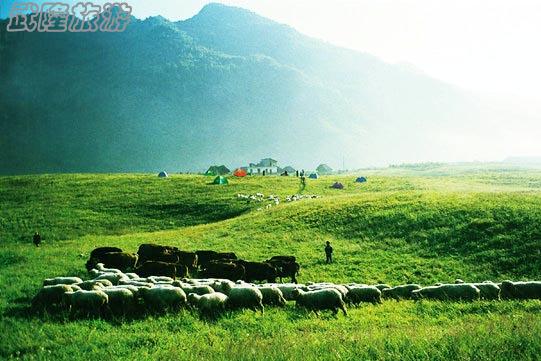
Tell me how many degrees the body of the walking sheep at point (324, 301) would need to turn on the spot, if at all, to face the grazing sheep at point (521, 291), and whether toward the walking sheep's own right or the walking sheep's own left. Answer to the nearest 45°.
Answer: approximately 135° to the walking sheep's own right

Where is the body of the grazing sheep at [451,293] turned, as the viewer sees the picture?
to the viewer's left

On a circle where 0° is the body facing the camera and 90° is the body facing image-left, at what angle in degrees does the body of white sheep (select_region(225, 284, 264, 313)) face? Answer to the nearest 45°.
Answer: approximately 90°

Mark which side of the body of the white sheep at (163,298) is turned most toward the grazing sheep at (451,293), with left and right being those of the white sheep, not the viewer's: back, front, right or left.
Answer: back

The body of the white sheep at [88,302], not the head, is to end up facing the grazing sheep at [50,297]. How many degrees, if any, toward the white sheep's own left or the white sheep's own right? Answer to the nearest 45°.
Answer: approximately 45° to the white sheep's own right

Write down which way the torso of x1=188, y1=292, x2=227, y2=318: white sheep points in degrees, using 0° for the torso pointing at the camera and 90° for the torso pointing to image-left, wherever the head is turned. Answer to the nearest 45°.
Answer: approximately 90°

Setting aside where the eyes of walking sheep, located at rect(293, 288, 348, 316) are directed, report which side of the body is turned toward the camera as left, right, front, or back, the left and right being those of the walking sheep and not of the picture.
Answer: left

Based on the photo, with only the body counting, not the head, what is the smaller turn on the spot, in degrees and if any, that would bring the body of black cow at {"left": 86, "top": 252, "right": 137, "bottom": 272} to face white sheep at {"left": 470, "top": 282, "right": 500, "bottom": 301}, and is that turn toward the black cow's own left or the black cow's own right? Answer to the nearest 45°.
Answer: approximately 135° to the black cow's own left

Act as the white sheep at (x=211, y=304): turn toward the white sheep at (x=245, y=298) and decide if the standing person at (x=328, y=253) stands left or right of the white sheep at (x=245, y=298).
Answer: left

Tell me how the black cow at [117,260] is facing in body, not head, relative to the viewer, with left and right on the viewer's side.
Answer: facing to the left of the viewer
